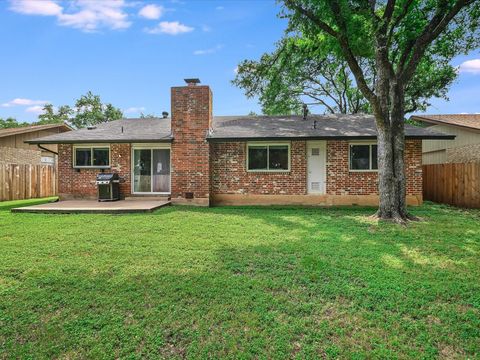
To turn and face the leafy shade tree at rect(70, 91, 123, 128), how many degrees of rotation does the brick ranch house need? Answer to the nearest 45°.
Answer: approximately 45° to its left

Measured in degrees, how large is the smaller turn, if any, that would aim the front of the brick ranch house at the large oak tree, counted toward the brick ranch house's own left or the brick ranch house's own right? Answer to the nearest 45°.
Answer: approximately 135° to the brick ranch house's own right

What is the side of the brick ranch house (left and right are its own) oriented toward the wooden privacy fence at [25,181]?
left

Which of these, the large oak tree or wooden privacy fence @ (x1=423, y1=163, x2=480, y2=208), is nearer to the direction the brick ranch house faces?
the wooden privacy fence

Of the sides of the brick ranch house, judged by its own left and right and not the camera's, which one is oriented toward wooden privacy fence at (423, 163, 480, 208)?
right

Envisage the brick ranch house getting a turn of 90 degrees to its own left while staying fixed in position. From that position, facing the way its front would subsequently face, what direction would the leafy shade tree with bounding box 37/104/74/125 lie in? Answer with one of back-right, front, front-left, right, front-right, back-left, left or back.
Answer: front-right

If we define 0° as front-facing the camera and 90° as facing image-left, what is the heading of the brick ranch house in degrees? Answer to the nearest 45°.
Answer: approximately 180°

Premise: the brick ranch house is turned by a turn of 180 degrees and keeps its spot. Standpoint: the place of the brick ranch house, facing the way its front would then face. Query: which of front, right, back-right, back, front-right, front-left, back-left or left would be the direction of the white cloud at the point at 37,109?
back-right
